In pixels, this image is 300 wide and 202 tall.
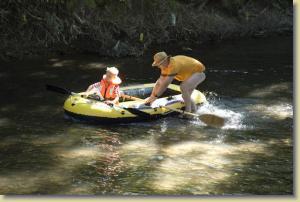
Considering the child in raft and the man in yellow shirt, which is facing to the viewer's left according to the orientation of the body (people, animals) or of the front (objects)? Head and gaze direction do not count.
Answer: the man in yellow shirt

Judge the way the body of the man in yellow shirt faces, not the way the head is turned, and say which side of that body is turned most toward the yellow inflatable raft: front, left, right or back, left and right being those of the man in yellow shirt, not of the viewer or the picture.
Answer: front

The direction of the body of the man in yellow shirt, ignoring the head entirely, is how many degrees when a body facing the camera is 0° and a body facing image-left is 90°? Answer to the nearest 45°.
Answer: approximately 90°

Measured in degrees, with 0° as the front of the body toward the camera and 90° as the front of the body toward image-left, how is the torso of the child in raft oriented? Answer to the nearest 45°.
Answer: approximately 315°

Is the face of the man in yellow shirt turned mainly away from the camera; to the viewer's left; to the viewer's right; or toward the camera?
to the viewer's left

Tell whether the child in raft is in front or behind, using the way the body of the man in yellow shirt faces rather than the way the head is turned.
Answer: in front

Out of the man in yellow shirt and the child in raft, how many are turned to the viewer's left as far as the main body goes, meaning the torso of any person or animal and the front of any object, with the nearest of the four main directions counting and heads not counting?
1
